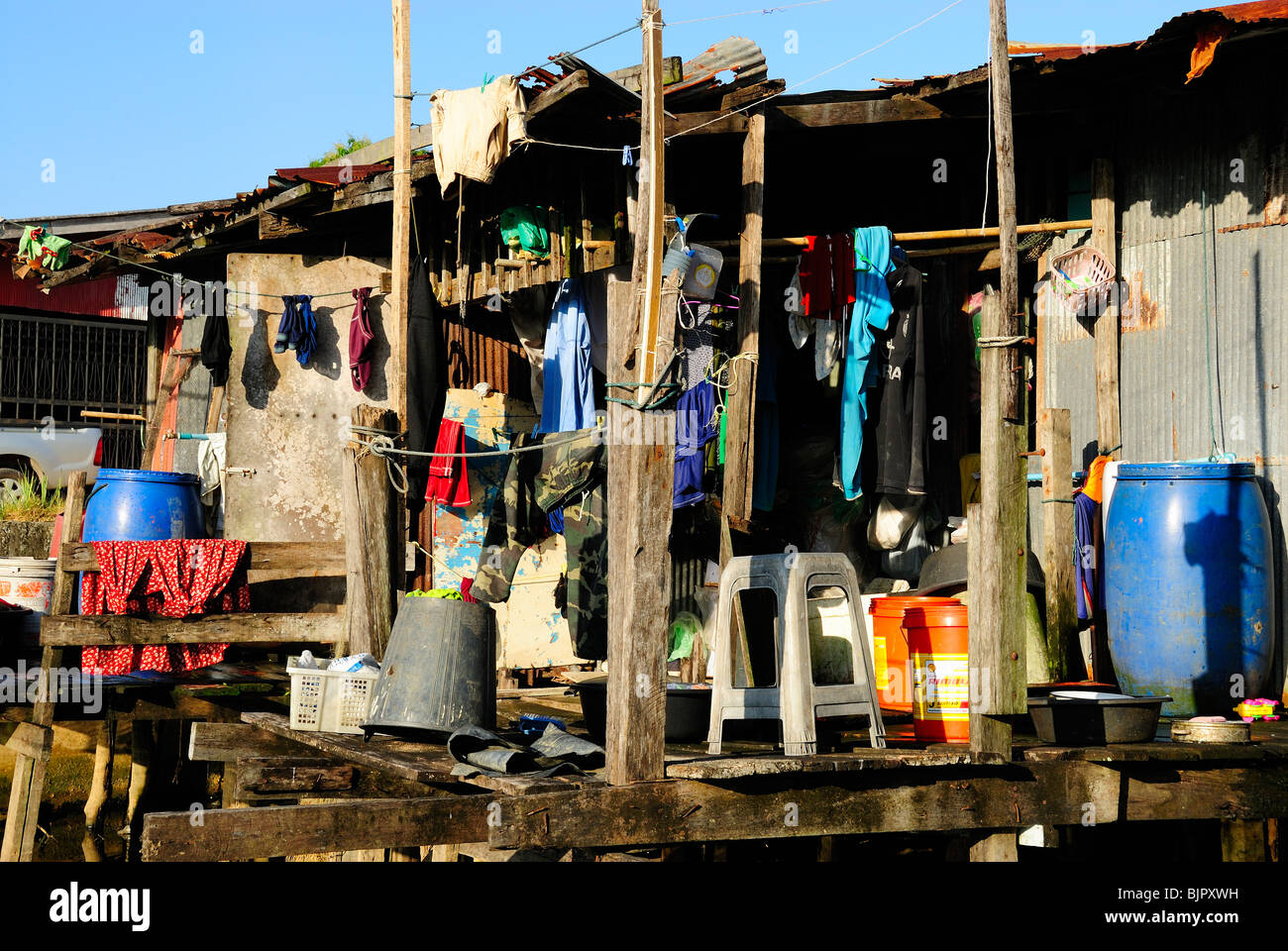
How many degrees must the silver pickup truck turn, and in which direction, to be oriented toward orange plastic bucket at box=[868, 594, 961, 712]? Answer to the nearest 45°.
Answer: approximately 90° to its left

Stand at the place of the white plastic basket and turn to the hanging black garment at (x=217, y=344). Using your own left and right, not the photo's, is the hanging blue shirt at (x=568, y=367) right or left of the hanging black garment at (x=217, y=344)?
right

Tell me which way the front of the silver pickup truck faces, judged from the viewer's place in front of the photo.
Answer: facing to the left of the viewer

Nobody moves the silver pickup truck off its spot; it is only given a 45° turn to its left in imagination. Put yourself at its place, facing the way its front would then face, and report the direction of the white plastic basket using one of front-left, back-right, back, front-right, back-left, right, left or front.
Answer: front-left

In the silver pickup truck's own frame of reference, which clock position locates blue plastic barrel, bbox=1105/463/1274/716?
The blue plastic barrel is roughly at 8 o'clock from the silver pickup truck.

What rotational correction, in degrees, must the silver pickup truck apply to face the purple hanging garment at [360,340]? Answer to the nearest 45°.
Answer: approximately 135° to its left

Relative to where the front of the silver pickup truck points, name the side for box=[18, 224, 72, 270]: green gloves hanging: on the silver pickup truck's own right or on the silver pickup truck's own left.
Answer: on the silver pickup truck's own left

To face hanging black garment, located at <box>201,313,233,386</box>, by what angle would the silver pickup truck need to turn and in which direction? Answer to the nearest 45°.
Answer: approximately 90° to its left

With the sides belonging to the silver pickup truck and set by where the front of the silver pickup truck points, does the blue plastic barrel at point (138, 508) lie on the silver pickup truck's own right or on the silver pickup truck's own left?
on the silver pickup truck's own left

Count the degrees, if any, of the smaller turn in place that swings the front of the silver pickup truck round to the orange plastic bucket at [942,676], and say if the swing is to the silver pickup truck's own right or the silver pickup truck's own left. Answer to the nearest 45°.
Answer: approximately 90° to the silver pickup truck's own left

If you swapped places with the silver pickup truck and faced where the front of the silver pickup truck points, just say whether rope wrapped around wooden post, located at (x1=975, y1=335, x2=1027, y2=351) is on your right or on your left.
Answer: on your left
